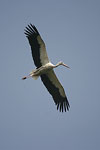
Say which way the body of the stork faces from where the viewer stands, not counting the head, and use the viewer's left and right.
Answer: facing to the right of the viewer
